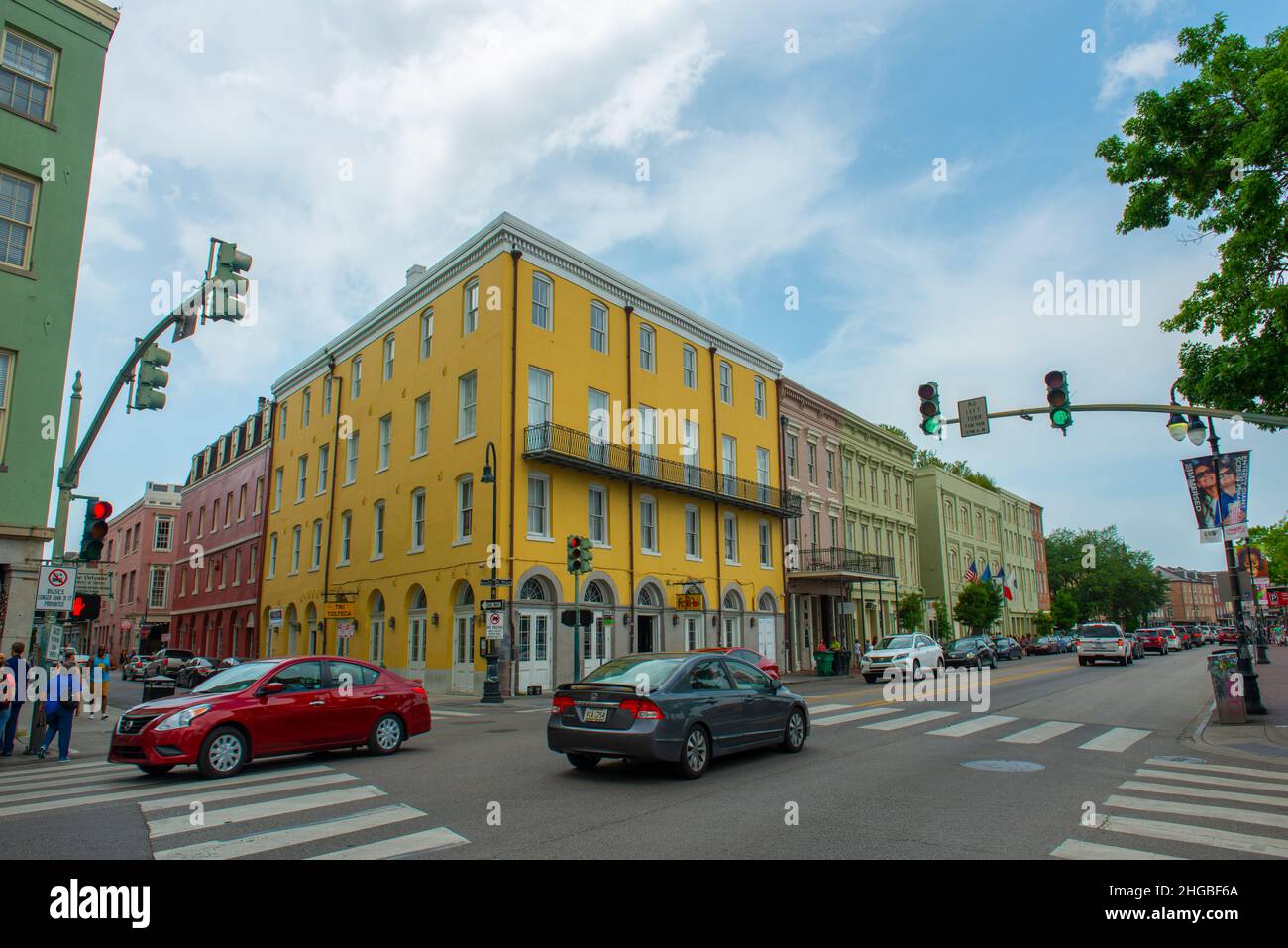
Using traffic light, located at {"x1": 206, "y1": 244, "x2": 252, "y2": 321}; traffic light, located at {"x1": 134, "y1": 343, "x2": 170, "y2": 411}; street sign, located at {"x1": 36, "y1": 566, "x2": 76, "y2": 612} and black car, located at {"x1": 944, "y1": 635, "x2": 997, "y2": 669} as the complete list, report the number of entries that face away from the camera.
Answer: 0

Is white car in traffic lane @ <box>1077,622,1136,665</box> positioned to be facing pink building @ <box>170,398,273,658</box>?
no

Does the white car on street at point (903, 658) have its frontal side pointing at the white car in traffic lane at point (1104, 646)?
no

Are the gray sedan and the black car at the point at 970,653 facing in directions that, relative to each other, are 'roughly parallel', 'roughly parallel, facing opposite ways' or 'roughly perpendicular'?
roughly parallel, facing opposite ways

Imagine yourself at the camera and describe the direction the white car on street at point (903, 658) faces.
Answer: facing the viewer and to the left of the viewer

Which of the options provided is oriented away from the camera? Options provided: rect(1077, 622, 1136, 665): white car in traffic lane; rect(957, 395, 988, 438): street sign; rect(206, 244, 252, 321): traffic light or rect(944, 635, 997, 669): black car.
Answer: the white car in traffic lane

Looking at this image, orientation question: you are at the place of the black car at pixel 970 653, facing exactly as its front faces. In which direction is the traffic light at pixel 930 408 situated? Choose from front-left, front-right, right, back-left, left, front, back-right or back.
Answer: front-left

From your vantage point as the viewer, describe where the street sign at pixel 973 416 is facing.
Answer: facing the viewer

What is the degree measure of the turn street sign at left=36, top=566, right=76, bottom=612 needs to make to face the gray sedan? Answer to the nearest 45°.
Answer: approximately 45° to its left

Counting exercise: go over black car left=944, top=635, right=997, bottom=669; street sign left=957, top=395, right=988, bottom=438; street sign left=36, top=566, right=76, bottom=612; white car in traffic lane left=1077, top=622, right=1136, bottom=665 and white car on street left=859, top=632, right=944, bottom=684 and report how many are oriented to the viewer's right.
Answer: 0

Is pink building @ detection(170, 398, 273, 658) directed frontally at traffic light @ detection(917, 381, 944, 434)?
no

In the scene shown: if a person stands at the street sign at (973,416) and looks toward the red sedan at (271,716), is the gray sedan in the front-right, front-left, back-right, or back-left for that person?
front-left

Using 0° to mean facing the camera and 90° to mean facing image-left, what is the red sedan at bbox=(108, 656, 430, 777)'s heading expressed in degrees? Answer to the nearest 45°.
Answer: approximately 45°

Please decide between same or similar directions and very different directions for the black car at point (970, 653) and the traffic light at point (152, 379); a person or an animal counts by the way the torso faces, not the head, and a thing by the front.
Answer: very different directions

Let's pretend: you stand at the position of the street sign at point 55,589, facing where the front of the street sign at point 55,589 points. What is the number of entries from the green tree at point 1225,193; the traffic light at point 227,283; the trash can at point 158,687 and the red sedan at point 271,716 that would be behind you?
1

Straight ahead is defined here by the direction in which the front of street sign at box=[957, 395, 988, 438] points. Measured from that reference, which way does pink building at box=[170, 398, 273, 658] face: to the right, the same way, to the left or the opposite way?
the same way
